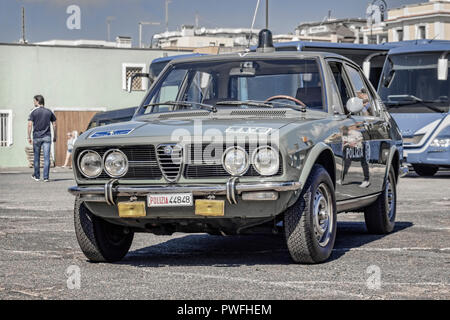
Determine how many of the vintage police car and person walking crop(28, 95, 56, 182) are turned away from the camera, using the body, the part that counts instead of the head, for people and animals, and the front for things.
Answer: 1

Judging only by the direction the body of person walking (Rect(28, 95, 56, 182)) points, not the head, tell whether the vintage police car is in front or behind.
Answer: behind

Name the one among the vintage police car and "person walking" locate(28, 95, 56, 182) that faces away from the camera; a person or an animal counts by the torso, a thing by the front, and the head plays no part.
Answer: the person walking

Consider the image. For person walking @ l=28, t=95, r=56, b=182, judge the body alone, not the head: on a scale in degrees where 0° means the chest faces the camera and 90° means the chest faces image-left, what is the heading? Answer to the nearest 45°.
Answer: approximately 180°

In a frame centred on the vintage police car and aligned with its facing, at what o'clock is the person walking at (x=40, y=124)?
The person walking is roughly at 4 o'clock from the vintage police car.
